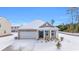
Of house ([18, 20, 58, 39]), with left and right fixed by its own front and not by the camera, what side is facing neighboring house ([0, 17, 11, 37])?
right

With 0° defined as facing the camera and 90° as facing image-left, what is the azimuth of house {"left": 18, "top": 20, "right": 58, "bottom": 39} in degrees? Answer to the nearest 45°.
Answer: approximately 0°
